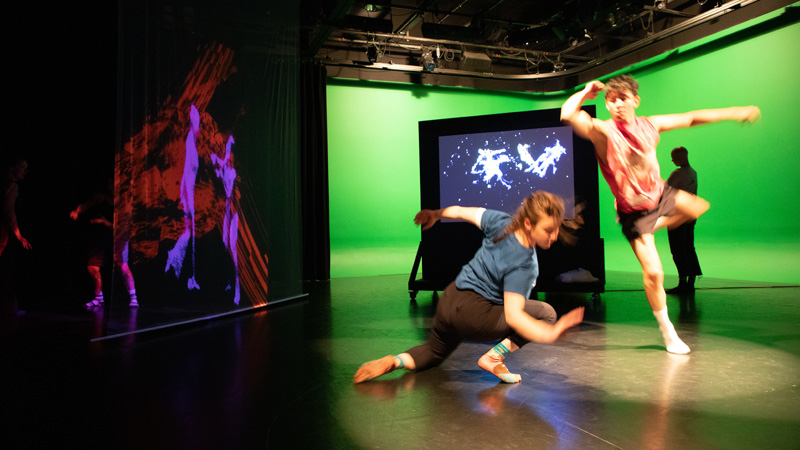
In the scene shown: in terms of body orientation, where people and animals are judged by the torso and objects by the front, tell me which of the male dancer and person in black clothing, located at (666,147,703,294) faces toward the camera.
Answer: the male dancer

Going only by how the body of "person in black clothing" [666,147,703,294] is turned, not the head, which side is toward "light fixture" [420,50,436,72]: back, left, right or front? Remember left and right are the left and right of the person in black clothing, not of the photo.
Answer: front

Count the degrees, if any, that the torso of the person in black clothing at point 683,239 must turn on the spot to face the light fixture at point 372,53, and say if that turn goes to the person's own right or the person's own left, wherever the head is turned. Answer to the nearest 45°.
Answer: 0° — they already face it

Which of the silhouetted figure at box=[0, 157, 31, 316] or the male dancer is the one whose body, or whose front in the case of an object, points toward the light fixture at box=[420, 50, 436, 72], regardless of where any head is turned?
the silhouetted figure

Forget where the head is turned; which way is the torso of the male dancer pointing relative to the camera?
toward the camera

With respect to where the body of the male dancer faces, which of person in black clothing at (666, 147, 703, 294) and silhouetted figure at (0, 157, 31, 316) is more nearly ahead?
the silhouetted figure

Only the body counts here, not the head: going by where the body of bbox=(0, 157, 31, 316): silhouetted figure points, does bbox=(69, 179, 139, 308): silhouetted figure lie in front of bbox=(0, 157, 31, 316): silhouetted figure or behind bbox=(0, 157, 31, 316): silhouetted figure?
in front

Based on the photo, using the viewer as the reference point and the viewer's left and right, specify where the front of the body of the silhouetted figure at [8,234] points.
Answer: facing to the right of the viewer

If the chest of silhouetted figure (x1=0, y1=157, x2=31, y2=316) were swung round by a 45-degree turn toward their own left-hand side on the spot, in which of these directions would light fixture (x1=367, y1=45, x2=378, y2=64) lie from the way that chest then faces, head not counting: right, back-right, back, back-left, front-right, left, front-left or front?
front-right

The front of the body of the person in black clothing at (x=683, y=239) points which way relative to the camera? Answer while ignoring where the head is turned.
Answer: to the viewer's left

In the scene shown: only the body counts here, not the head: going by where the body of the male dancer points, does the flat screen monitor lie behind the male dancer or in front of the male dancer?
behind

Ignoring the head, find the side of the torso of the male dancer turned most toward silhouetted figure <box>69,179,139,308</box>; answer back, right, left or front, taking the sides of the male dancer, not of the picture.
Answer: right

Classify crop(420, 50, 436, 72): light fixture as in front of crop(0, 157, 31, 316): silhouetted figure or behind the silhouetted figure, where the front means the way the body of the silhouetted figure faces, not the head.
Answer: in front

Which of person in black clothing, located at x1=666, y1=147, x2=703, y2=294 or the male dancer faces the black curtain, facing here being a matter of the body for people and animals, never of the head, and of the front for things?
the person in black clothing

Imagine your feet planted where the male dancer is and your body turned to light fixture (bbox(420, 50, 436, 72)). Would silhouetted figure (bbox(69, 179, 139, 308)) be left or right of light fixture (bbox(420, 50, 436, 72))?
left
